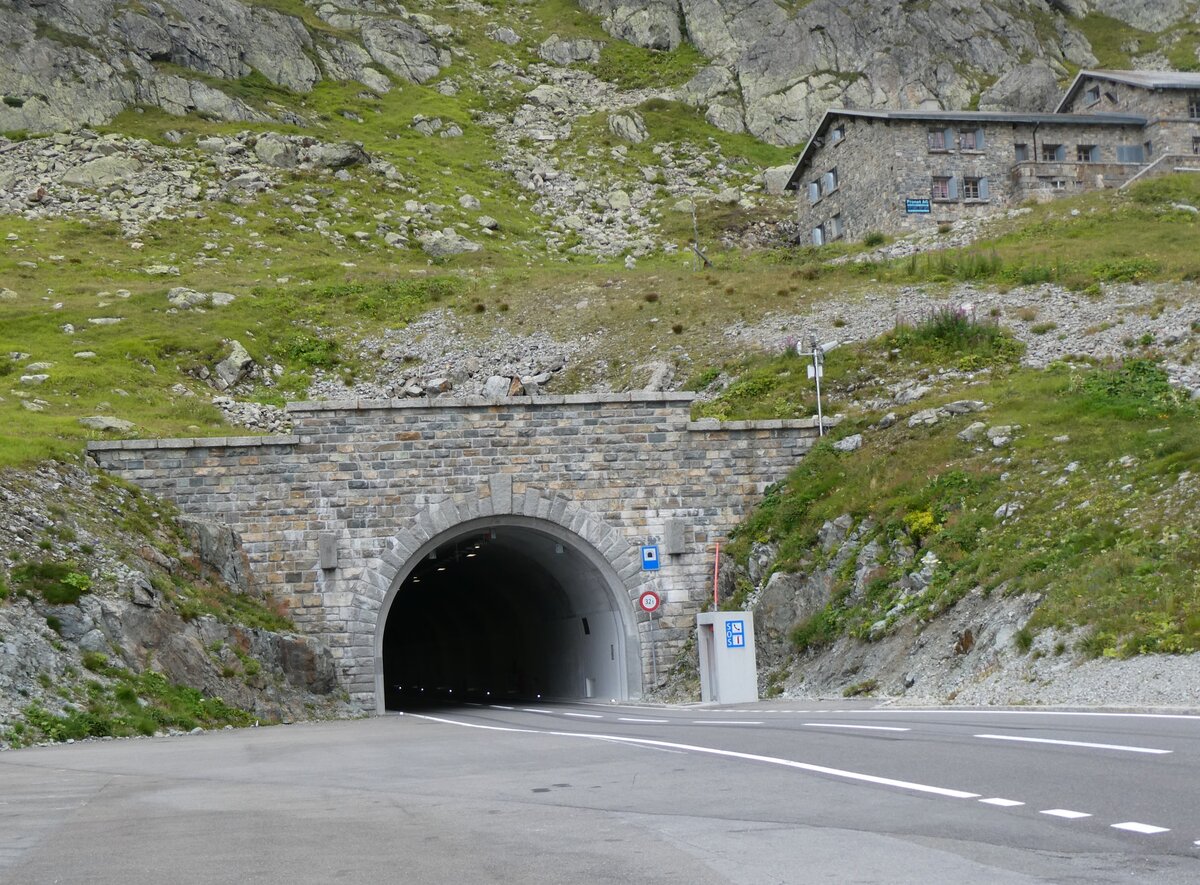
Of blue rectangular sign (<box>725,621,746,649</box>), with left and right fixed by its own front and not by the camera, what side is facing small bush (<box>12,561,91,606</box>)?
right

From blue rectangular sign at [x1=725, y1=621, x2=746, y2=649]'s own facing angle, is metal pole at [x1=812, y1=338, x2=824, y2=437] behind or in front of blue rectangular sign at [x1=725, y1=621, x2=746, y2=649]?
behind

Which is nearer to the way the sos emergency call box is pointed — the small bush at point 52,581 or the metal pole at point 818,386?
the small bush

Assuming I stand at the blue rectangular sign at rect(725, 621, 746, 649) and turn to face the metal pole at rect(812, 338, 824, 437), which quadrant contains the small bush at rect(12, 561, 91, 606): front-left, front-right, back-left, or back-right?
back-left

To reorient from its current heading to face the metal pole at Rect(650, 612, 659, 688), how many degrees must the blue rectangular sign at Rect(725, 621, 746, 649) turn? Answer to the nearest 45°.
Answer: approximately 135° to its right

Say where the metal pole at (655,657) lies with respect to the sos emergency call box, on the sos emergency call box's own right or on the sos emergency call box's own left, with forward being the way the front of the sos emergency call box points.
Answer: on the sos emergency call box's own right

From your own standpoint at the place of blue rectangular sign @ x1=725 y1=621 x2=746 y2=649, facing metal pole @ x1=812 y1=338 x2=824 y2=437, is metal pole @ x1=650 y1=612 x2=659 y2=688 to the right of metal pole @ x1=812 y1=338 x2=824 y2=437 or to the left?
left

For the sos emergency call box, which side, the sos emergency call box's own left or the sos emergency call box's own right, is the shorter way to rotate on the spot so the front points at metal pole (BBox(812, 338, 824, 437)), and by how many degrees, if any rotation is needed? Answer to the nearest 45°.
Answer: approximately 135° to the sos emergency call box's own right

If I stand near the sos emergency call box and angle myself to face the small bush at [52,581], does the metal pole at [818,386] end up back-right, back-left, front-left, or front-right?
back-right

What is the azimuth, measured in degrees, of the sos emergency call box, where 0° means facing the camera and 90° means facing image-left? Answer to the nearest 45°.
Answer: approximately 45°
